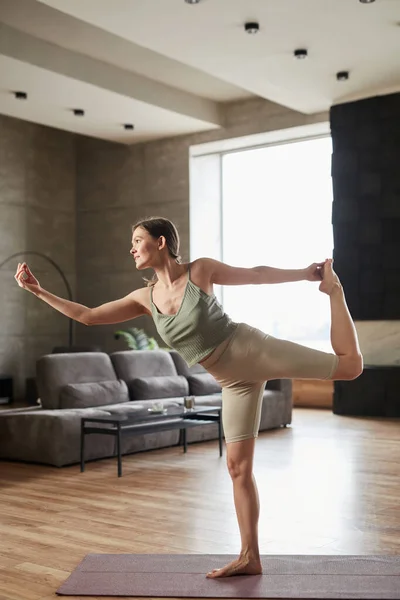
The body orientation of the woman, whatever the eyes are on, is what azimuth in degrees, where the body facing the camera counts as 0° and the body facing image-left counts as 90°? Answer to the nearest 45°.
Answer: approximately 45°

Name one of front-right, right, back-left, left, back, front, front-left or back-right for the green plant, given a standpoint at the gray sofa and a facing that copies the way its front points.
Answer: back-left

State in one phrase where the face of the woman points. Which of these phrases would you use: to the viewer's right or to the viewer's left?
to the viewer's left

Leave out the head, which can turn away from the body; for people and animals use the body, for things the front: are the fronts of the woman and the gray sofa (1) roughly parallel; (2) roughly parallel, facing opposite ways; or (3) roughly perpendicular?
roughly perpendicular
